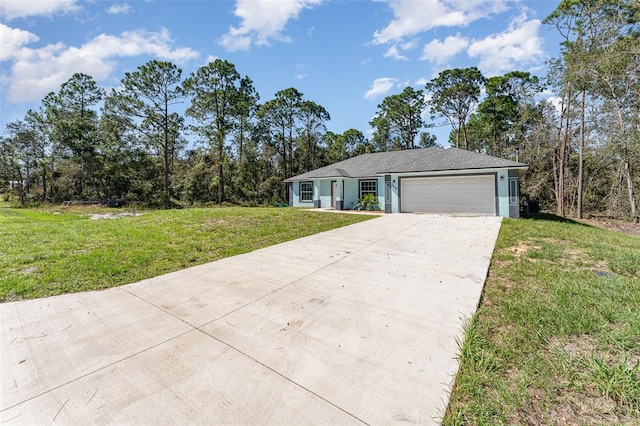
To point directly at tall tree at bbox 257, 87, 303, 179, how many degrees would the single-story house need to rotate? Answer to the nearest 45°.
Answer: approximately 135° to its right

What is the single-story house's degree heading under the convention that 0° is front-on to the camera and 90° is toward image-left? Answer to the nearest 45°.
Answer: approximately 0°

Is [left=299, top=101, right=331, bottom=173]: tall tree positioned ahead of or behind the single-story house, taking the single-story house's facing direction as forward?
behind

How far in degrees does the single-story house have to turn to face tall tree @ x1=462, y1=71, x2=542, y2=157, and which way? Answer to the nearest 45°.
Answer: approximately 135° to its left

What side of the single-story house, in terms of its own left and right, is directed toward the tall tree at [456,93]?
back
